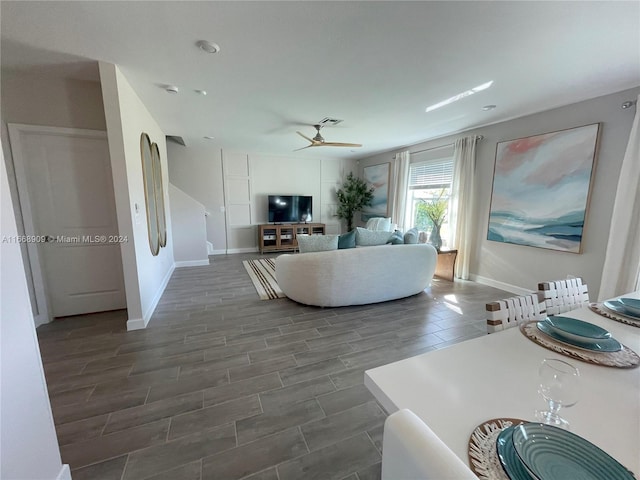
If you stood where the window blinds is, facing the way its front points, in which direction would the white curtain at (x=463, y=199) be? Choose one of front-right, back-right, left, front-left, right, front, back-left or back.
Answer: left

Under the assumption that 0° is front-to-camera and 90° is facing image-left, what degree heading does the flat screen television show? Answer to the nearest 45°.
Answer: approximately 0°

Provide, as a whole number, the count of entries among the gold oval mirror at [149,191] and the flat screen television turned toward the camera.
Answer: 1

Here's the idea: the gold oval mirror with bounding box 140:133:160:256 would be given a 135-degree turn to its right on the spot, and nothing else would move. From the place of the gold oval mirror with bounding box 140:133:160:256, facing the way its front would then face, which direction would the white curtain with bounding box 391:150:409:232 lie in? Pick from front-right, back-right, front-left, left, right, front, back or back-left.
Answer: back-left

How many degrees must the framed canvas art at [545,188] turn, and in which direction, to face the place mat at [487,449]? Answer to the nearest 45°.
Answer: approximately 45° to its left

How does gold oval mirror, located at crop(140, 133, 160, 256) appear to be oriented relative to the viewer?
to the viewer's right

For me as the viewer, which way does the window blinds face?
facing the viewer and to the left of the viewer

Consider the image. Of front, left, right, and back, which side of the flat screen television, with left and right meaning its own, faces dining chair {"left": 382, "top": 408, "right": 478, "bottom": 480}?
front

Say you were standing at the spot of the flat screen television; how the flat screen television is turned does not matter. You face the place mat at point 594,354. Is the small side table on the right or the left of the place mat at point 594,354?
left

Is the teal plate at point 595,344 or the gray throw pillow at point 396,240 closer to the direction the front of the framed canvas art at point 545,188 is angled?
the gray throw pillow

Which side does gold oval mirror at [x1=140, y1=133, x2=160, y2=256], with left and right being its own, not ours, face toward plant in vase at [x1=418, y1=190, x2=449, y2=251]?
front

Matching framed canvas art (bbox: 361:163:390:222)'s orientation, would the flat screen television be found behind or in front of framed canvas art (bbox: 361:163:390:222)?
in front

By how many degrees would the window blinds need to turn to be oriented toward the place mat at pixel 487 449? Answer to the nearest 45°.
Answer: approximately 45° to its left

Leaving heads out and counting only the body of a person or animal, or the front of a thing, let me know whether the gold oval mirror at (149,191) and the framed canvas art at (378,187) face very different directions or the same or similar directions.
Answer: very different directions

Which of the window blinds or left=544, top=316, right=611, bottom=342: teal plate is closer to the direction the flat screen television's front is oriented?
the teal plate

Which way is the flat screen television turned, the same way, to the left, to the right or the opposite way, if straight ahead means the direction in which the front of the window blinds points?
to the left

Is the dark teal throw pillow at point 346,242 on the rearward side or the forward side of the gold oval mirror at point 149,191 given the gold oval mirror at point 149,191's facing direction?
on the forward side
